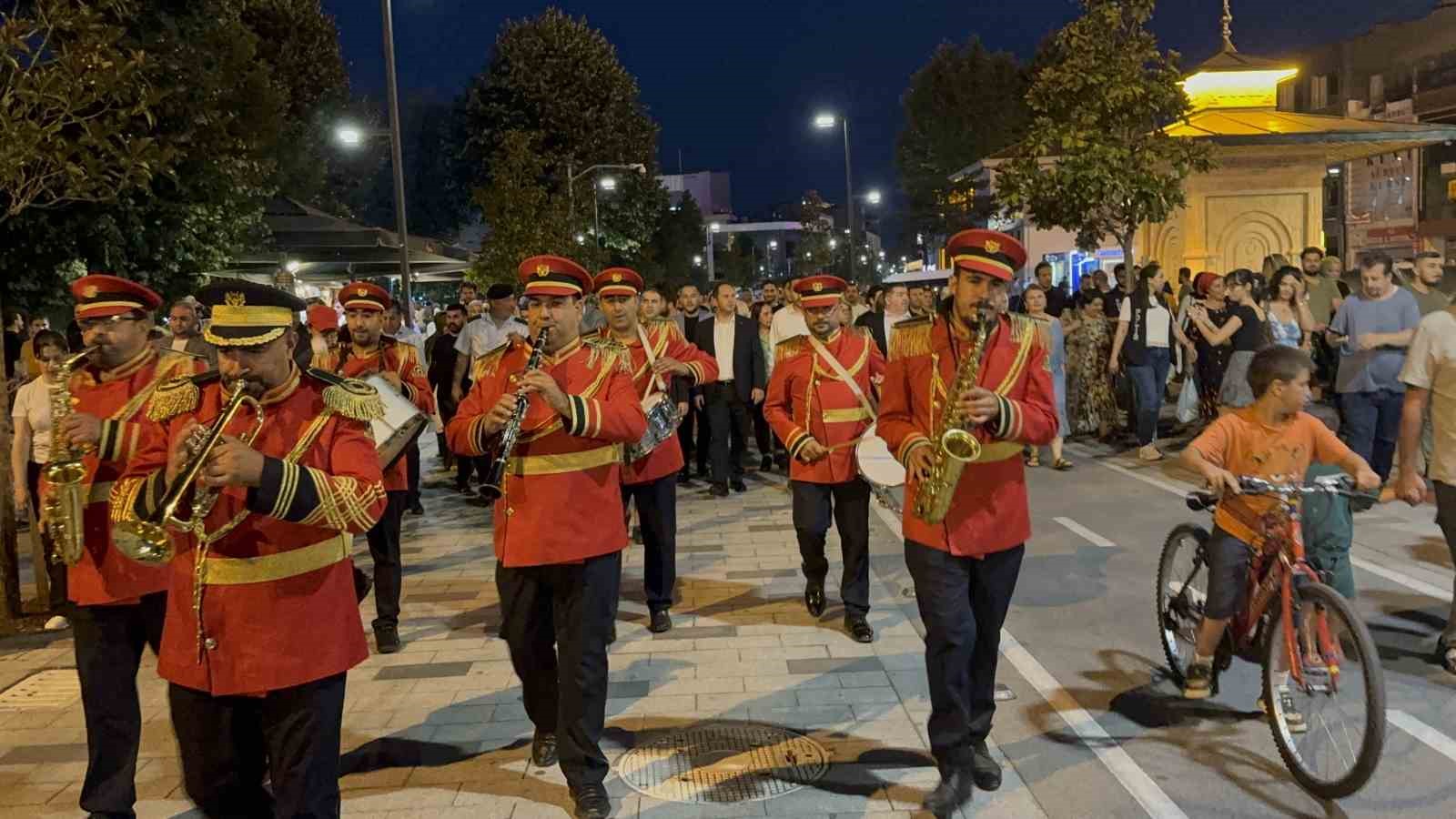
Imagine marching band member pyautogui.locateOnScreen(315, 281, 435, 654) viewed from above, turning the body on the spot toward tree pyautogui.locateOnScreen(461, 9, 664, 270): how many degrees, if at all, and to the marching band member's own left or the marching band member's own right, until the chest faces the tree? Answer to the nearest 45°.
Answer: approximately 180°

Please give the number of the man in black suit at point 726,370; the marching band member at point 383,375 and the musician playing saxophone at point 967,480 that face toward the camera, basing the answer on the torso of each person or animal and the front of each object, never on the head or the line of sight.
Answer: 3

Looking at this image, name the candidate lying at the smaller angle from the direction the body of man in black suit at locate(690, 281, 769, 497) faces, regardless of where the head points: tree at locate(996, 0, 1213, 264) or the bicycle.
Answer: the bicycle

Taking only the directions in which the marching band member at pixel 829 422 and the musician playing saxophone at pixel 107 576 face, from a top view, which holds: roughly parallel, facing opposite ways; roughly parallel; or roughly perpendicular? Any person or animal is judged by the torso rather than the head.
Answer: roughly parallel

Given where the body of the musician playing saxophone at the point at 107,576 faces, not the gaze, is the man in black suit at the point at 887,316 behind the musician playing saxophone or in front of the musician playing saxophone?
behind

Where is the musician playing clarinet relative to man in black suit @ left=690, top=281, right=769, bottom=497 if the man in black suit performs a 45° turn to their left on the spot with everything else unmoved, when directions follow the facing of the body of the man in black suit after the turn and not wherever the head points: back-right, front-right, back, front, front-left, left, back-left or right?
front-right

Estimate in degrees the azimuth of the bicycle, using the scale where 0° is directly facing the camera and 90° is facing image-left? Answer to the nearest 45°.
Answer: approximately 315°

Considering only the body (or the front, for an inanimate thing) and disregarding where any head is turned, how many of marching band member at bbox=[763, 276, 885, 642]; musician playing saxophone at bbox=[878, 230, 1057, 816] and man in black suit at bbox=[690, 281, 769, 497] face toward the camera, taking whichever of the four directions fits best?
3

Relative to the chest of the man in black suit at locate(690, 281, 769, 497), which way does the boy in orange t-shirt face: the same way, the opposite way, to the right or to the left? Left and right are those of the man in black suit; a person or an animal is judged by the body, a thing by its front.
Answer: the same way

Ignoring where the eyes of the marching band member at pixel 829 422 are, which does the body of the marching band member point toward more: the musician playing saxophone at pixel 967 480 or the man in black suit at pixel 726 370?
the musician playing saxophone

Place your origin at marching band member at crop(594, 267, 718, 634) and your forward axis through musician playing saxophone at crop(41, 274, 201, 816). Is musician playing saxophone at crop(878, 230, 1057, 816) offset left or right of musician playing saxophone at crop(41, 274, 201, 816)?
left

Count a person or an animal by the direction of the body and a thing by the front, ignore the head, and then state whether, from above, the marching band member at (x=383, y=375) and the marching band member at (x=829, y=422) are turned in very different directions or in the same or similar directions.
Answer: same or similar directions

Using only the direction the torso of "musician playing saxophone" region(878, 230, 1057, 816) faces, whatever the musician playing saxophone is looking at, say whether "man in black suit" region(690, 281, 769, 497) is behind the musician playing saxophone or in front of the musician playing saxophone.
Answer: behind

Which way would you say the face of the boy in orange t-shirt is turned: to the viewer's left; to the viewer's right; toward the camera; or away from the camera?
to the viewer's right

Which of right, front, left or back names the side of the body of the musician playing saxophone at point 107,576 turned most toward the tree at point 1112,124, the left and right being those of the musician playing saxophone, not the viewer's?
back

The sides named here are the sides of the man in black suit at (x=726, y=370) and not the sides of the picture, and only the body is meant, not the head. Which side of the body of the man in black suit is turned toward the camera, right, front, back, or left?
front

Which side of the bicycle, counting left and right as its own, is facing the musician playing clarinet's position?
right

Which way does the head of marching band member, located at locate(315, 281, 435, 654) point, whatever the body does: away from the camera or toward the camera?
toward the camera

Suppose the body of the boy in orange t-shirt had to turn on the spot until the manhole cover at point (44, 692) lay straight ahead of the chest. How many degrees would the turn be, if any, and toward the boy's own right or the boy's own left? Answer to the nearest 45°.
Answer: approximately 135° to the boy's own right

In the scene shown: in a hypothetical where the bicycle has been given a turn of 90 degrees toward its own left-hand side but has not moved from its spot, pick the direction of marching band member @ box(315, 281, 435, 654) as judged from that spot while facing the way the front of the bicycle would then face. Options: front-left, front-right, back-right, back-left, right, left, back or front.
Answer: back-left

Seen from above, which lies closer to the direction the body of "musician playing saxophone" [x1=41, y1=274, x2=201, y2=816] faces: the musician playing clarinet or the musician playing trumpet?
the musician playing trumpet

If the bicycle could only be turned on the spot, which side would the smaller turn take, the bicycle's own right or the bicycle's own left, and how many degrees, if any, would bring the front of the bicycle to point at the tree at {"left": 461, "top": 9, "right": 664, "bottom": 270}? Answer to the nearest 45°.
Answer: approximately 180°

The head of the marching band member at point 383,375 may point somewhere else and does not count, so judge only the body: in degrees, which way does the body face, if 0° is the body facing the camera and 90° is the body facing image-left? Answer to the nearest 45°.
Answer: approximately 0°

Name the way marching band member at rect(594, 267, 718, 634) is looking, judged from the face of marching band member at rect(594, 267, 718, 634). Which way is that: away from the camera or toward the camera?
toward the camera
